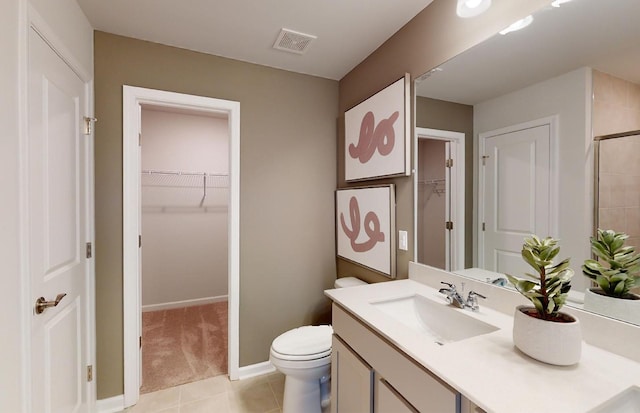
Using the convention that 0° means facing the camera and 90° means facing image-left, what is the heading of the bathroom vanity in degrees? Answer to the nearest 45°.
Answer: approximately 45°

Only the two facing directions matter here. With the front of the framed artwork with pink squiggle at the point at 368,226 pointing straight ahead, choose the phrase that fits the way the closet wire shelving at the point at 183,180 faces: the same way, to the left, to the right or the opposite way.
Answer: to the left

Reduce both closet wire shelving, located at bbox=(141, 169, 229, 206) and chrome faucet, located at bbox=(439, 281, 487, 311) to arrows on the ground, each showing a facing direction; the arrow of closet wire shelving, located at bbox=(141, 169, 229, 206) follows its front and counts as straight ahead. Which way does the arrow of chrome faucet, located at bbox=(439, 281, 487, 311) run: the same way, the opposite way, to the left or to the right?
to the right

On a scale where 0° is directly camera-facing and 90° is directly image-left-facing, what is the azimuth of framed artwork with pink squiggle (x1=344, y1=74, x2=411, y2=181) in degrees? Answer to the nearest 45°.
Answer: approximately 45°
